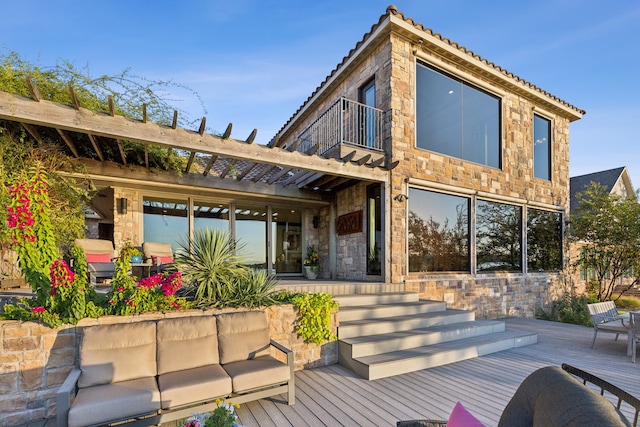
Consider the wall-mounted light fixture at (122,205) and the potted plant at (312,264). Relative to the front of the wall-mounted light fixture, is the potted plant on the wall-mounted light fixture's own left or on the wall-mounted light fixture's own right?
on the wall-mounted light fixture's own left

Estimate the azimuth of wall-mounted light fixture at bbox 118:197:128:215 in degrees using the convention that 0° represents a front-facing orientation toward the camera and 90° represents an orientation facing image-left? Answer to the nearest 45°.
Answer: approximately 0°

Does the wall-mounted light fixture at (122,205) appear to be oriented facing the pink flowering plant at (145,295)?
yes

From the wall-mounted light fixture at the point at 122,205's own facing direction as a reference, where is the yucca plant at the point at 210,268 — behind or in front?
in front

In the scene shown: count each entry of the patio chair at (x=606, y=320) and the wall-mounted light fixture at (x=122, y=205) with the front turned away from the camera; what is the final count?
0

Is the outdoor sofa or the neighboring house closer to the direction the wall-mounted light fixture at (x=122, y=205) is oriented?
the outdoor sofa
